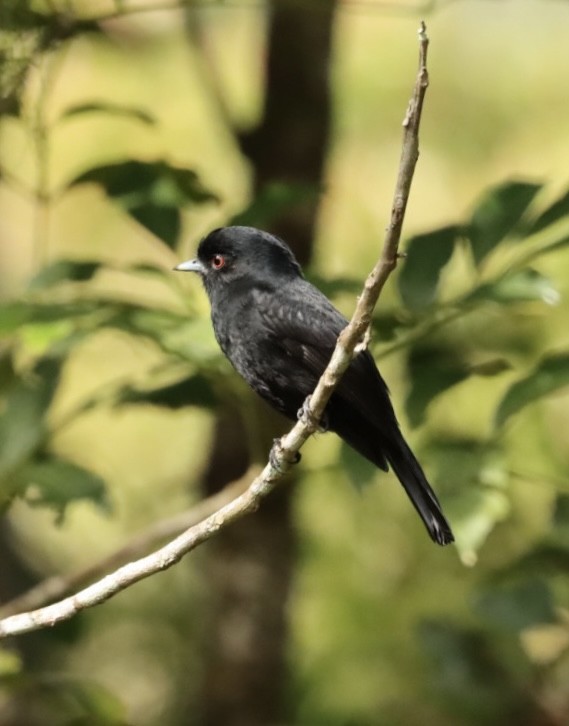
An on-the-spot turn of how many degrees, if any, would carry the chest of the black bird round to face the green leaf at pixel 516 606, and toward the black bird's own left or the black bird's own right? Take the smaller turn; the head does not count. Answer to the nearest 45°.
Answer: approximately 180°

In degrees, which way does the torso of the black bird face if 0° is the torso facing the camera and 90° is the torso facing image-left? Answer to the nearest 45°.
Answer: approximately 90°
